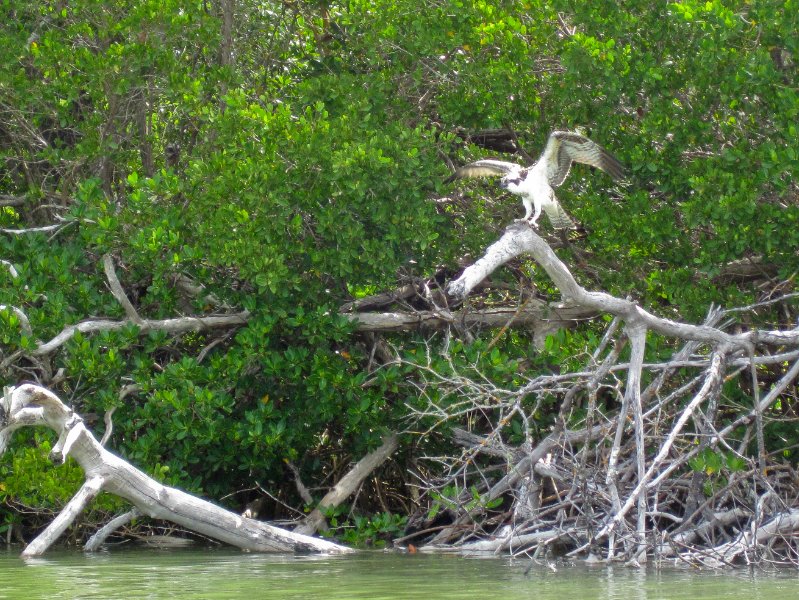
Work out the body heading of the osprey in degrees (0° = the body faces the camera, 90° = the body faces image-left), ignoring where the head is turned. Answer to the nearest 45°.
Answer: approximately 45°

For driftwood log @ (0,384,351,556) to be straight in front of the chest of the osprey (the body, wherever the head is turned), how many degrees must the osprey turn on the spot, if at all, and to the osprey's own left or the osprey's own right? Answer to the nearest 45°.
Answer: approximately 45° to the osprey's own right
